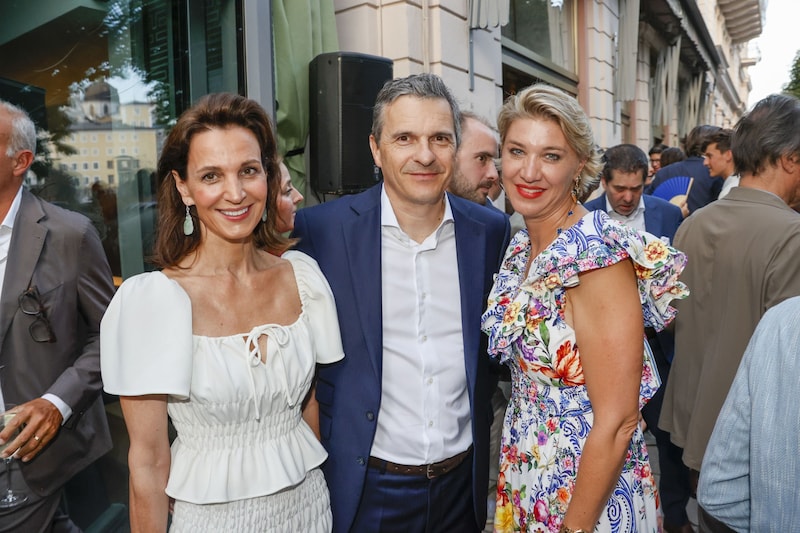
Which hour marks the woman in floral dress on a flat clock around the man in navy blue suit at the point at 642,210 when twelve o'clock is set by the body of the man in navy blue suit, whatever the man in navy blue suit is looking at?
The woman in floral dress is roughly at 12 o'clock from the man in navy blue suit.

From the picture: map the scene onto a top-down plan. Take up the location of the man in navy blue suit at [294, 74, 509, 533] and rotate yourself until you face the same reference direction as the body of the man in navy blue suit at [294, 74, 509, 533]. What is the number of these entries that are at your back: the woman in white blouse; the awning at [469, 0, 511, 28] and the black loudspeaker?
2

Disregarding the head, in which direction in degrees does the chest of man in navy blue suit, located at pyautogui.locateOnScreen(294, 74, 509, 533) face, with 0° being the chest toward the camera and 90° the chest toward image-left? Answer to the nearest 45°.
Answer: approximately 0°

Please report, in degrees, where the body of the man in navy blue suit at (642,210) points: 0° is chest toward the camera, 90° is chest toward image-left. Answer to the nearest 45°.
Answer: approximately 0°

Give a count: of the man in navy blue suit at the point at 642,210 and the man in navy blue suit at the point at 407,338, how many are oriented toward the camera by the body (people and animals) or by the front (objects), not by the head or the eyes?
2

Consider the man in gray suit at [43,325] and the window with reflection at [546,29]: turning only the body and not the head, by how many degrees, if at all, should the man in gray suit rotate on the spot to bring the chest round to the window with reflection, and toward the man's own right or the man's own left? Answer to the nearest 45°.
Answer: approximately 180°
